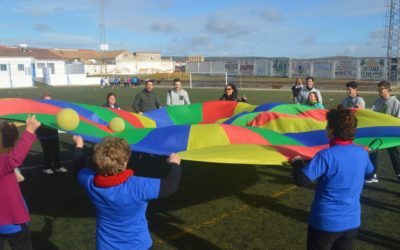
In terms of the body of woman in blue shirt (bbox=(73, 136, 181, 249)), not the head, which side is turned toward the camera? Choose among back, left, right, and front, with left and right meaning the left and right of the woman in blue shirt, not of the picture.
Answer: back

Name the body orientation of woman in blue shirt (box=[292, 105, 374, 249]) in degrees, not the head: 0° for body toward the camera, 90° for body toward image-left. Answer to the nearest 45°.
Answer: approximately 135°

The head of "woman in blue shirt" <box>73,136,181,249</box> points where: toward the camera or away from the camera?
away from the camera

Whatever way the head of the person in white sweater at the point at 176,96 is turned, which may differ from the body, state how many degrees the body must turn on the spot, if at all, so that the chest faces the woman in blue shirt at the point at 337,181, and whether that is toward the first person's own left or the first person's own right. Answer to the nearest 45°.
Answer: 0° — they already face them

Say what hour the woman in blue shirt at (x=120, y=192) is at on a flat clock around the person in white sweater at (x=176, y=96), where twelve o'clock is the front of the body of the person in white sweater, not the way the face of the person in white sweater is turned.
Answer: The woman in blue shirt is roughly at 12 o'clock from the person in white sweater.

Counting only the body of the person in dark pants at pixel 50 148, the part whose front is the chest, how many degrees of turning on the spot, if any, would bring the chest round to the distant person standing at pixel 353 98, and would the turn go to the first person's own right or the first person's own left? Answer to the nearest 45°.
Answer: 0° — they already face them

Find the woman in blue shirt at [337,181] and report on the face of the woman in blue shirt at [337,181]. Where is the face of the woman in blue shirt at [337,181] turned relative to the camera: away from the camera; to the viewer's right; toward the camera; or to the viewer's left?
away from the camera

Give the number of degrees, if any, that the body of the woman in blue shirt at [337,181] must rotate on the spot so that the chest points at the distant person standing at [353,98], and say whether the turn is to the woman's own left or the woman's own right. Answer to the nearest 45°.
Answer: approximately 45° to the woman's own right

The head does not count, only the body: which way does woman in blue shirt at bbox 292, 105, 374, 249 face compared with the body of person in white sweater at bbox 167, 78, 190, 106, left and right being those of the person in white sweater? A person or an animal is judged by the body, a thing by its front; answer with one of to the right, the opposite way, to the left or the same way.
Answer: the opposite way

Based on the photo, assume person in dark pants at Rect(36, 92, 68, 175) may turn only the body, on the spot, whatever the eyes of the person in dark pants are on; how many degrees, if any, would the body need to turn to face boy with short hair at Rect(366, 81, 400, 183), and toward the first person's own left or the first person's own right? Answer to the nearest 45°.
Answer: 0° — they already face them

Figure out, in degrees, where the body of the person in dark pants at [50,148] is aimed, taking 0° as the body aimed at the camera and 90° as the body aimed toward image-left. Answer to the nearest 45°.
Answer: approximately 315°

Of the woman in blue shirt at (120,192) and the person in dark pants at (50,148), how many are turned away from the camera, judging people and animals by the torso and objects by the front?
1
